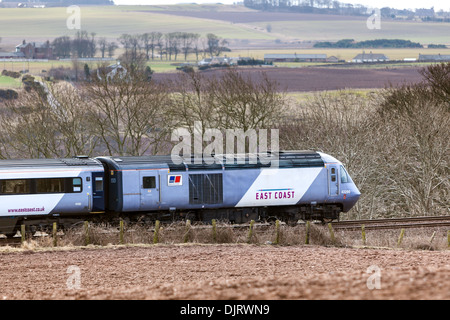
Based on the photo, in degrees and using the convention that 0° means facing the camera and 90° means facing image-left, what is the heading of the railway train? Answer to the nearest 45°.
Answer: approximately 270°

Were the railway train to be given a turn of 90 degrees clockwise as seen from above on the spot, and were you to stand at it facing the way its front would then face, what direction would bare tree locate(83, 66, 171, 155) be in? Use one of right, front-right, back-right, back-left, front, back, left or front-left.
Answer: back

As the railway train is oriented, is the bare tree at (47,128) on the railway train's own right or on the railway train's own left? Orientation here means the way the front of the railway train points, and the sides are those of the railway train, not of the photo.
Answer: on the railway train's own left
